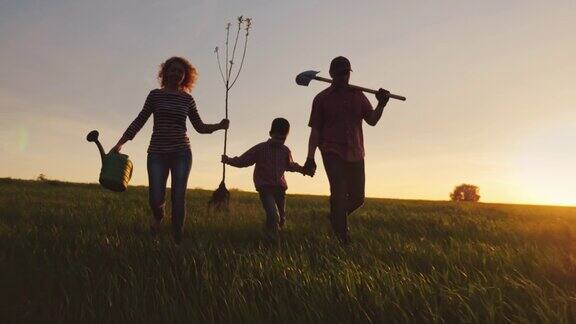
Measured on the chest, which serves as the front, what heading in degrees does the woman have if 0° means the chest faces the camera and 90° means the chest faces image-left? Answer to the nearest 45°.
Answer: approximately 0°

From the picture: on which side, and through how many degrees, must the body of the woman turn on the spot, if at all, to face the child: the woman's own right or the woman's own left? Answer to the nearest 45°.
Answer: approximately 135° to the woman's own left

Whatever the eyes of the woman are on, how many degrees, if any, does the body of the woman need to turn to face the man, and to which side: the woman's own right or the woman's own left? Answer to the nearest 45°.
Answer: approximately 90° to the woman's own left
